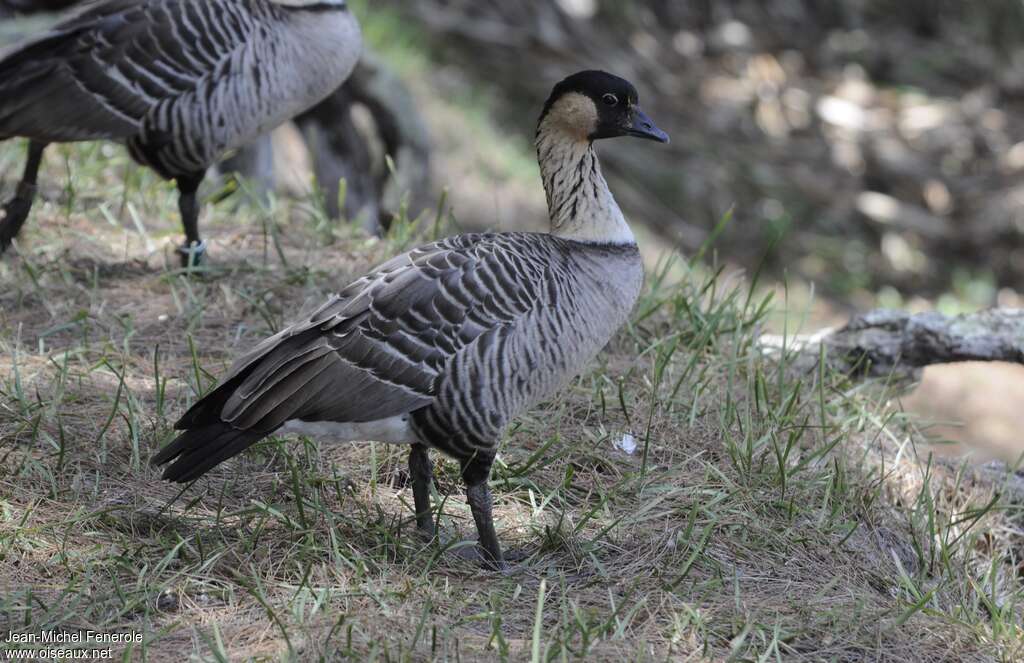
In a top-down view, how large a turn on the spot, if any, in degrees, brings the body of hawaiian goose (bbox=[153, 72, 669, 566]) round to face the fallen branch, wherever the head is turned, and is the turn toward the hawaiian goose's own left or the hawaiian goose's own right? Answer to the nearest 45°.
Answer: approximately 45° to the hawaiian goose's own left

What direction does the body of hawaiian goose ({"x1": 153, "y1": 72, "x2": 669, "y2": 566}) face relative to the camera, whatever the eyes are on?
to the viewer's right

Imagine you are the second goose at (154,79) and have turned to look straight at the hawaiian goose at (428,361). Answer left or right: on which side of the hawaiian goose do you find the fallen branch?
left

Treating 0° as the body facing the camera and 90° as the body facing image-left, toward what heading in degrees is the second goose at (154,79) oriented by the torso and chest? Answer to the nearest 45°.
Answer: approximately 270°

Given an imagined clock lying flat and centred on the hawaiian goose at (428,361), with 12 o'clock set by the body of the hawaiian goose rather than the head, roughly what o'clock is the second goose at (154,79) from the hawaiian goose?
The second goose is roughly at 8 o'clock from the hawaiian goose.

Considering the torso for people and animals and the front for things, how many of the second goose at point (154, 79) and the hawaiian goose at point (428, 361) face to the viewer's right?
2

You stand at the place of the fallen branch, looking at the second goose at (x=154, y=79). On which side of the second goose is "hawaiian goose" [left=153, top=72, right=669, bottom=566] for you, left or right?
left

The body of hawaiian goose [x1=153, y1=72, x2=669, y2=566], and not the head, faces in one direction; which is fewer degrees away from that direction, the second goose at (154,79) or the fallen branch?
the fallen branch

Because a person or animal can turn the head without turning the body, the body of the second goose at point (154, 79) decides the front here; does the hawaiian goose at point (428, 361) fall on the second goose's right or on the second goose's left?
on the second goose's right

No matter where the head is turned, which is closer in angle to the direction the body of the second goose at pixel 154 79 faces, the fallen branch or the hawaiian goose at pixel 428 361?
the fallen branch
